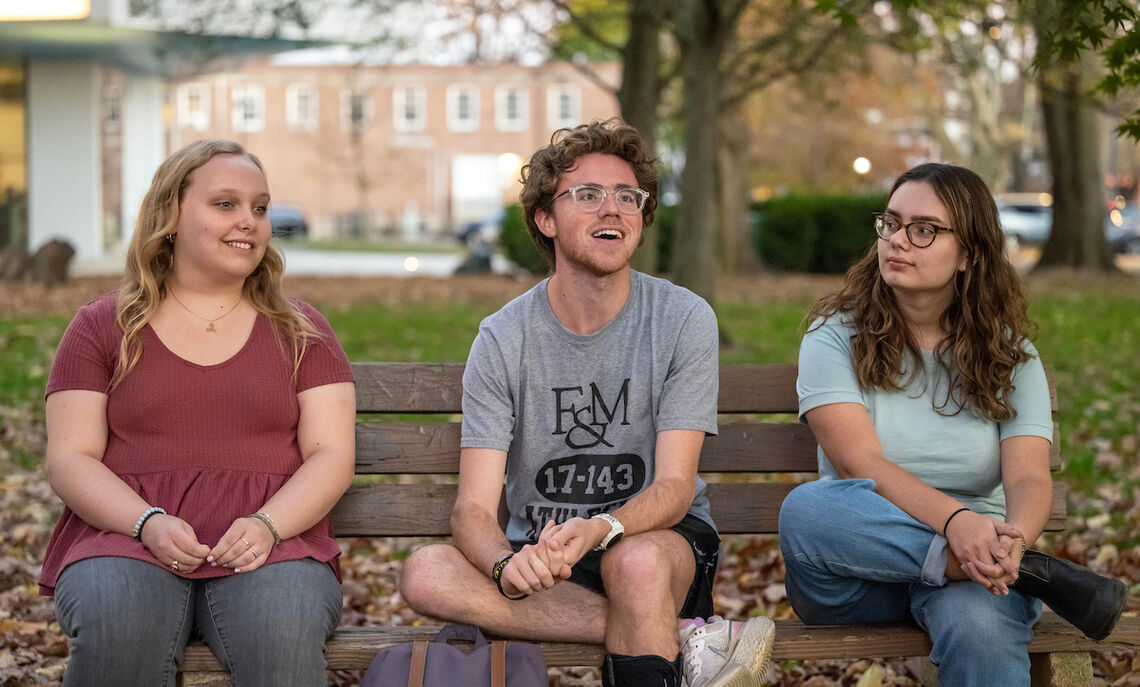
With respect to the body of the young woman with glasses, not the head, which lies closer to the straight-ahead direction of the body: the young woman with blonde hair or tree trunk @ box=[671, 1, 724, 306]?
the young woman with blonde hair

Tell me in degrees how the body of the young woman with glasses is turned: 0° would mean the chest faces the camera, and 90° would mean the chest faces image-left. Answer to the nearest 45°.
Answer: approximately 0°

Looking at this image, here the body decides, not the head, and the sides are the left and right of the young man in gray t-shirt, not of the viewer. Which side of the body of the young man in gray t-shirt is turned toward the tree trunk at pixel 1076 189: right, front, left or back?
back

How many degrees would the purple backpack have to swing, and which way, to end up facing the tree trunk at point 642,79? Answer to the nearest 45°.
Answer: approximately 180°

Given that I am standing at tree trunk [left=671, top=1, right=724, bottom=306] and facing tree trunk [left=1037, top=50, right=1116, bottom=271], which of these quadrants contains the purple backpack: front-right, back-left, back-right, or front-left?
back-right

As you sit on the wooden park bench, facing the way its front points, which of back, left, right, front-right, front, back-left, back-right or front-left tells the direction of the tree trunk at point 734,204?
back

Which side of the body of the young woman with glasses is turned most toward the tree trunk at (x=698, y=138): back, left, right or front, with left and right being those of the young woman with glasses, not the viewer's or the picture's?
back

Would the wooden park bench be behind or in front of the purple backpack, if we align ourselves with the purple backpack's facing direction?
behind
